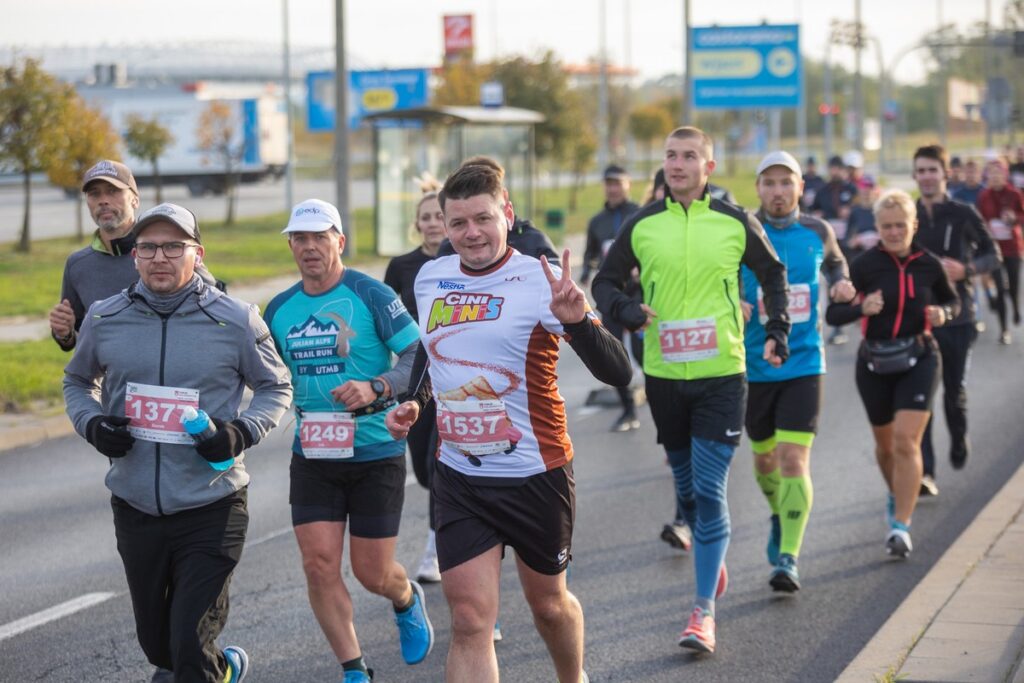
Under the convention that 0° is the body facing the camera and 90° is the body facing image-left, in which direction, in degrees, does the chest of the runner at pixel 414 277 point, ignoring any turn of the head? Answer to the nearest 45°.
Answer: approximately 0°

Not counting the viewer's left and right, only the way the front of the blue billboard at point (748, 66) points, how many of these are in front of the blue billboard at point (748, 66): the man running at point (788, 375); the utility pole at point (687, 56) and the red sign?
2

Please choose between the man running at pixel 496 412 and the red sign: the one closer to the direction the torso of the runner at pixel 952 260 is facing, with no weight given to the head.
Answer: the man running

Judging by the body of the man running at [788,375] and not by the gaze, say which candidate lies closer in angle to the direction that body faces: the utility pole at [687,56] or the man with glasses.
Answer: the man with glasses

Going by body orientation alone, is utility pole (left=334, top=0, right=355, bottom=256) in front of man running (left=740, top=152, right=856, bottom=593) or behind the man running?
behind

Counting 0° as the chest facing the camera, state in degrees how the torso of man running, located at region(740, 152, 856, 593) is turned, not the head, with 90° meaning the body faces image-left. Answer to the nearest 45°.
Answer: approximately 0°
